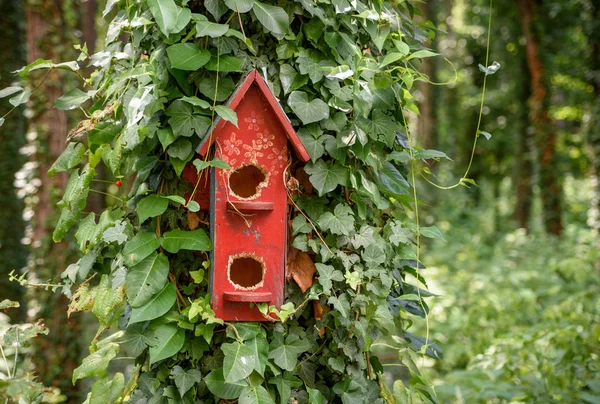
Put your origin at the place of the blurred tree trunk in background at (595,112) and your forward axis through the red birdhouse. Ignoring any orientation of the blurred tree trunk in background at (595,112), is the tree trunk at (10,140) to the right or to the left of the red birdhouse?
right

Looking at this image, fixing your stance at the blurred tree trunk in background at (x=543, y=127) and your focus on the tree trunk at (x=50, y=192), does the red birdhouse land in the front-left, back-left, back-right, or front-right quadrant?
front-left

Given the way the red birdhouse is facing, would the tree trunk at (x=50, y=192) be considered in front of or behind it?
behind

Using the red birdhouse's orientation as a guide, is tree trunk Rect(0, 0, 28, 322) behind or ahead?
behind

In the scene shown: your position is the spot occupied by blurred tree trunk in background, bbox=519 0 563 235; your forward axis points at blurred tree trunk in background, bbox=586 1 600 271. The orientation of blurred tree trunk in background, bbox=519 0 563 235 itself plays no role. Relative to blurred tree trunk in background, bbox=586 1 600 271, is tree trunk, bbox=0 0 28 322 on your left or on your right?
right

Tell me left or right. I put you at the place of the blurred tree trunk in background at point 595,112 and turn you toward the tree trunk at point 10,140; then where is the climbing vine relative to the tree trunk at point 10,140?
left

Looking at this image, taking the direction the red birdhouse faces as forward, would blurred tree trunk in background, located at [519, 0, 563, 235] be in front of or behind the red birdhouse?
behind

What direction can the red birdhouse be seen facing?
toward the camera

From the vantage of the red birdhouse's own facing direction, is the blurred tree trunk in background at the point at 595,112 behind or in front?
behind

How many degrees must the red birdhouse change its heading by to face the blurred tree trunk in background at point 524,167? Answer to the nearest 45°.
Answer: approximately 135° to its left
